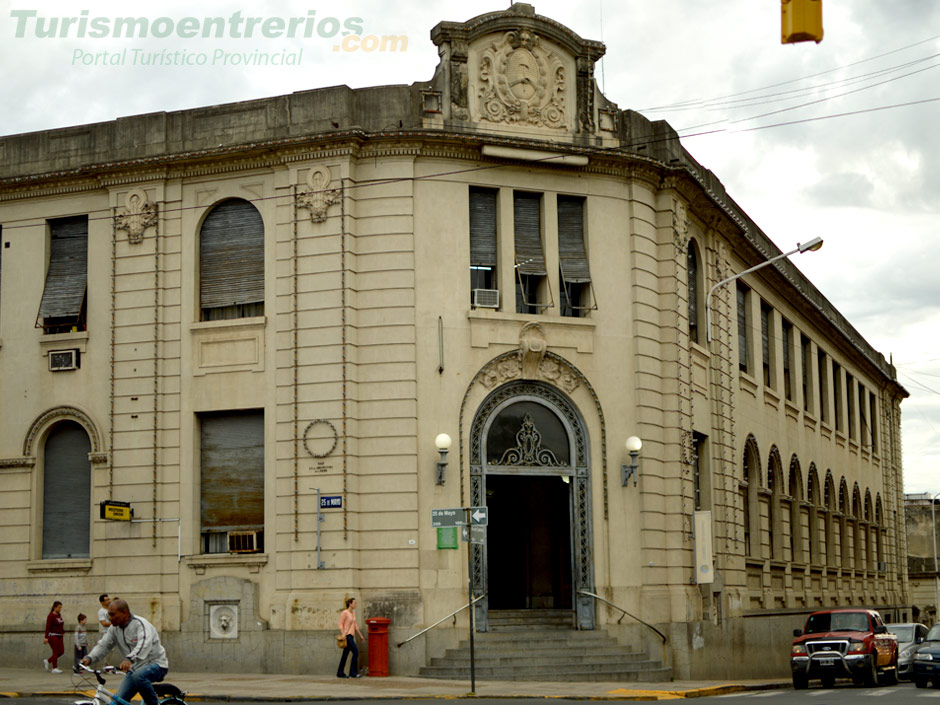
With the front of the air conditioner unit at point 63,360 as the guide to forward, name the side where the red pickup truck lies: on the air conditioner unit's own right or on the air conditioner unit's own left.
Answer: on the air conditioner unit's own left

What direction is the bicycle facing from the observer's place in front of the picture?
facing to the left of the viewer

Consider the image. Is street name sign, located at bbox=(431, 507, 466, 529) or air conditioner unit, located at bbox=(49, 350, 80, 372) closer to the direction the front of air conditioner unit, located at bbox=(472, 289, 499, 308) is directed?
the street name sign

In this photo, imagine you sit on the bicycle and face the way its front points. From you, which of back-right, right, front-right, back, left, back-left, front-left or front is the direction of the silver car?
back-right

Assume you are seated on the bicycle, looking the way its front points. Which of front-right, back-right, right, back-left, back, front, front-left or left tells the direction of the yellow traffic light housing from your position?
back-left

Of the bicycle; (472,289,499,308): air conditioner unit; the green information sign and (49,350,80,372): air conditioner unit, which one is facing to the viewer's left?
the bicycle

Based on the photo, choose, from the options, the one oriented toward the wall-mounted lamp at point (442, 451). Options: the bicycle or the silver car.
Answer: the silver car
